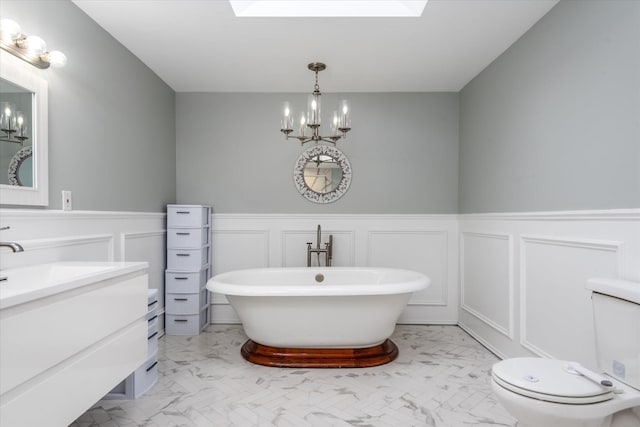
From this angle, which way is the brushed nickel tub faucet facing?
toward the camera

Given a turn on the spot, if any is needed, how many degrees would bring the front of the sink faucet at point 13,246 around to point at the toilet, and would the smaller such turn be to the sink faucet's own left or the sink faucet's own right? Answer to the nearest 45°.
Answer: approximately 45° to the sink faucet's own right

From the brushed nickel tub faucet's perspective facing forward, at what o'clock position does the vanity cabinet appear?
The vanity cabinet is roughly at 1 o'clock from the brushed nickel tub faucet.

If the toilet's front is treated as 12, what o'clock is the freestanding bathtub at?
The freestanding bathtub is roughly at 2 o'clock from the toilet.

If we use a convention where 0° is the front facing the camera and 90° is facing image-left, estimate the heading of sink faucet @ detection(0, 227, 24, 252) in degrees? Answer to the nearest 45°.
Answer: approximately 270°

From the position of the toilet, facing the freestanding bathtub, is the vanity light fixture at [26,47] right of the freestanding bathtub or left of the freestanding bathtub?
left

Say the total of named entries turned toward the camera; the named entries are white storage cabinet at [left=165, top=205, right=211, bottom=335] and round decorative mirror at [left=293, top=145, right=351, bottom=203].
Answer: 2

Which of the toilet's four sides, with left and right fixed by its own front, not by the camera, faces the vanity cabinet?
front

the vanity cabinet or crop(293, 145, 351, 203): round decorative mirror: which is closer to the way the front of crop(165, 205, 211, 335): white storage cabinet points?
the vanity cabinet

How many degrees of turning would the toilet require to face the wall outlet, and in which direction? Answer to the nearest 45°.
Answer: approximately 45° to its right

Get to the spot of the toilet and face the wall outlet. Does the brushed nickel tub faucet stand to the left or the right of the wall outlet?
right

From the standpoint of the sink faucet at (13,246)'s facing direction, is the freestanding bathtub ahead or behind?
ahead

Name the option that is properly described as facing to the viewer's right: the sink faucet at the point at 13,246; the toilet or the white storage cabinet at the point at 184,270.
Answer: the sink faucet

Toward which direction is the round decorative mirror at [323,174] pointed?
toward the camera

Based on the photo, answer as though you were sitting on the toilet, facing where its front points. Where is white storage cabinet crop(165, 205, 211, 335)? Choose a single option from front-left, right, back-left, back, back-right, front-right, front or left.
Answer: front-right
